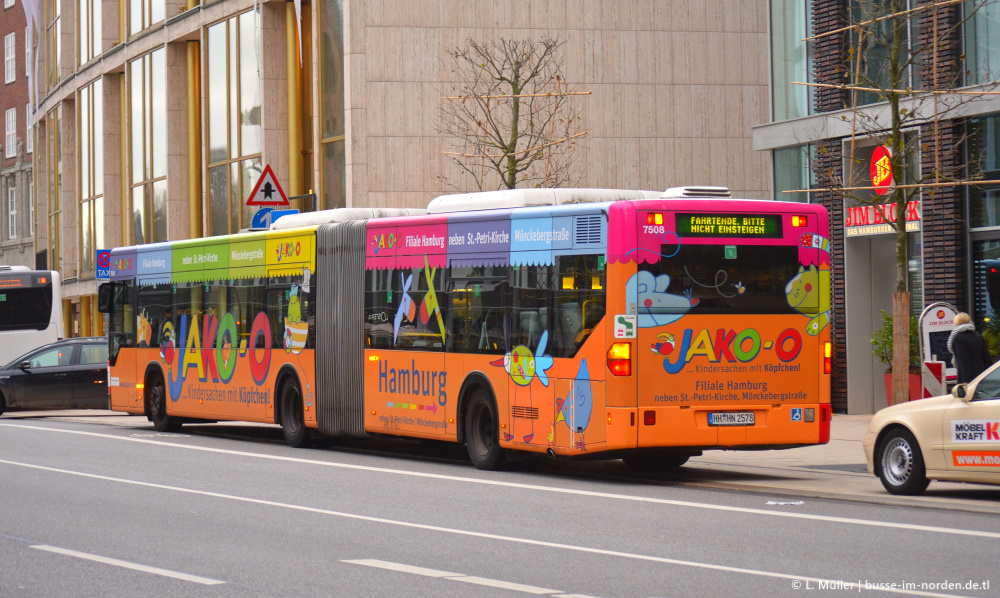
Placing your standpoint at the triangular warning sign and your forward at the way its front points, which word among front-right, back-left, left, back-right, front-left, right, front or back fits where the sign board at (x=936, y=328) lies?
front-left

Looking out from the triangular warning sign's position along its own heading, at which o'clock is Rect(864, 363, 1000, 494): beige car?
The beige car is roughly at 11 o'clock from the triangular warning sign.

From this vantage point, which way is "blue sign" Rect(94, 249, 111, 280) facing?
toward the camera

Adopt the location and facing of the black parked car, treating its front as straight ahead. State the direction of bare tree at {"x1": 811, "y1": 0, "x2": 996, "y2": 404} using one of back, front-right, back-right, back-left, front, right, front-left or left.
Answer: back-left

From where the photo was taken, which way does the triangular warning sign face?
toward the camera

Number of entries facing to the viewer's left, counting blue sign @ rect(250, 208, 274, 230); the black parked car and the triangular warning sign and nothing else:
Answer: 1

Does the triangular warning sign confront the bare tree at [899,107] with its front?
no

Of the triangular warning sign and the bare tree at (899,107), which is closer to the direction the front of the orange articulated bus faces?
the triangular warning sign

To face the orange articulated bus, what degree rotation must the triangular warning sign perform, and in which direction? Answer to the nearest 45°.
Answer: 0° — it already faces it

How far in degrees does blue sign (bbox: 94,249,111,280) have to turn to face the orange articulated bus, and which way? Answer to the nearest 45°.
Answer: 0° — it already faces it

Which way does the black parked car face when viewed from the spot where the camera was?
facing to the left of the viewer

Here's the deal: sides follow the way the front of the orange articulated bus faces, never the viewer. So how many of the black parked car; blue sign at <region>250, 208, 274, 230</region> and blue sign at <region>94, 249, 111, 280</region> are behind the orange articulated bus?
0

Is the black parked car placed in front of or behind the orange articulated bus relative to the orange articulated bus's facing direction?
in front

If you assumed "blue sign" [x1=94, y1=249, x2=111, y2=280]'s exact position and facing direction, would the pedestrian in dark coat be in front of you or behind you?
in front
